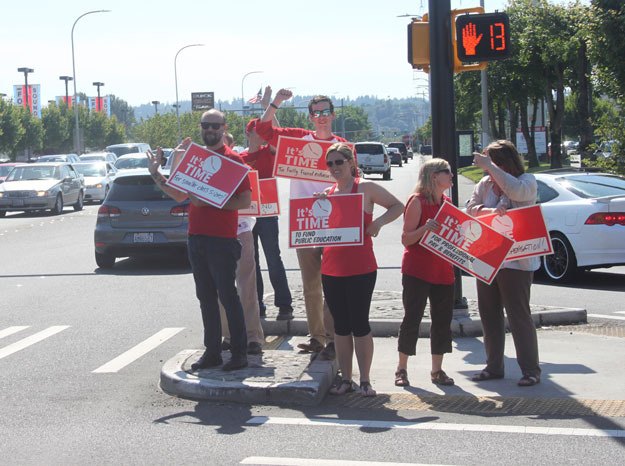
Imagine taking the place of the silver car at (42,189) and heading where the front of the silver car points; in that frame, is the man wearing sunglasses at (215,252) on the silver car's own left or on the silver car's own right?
on the silver car's own left

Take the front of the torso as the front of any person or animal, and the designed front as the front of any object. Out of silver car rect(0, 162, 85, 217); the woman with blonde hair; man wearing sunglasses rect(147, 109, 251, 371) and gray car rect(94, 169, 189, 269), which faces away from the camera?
gray car rect(94, 169, 189, 269)

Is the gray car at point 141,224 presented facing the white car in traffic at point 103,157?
yes

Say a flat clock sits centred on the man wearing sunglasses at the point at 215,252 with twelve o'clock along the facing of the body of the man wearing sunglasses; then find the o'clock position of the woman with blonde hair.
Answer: The woman with blonde hair is roughly at 8 o'clock from the man wearing sunglasses.

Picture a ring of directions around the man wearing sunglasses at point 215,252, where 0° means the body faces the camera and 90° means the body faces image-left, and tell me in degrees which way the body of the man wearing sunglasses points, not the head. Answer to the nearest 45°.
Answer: approximately 45°

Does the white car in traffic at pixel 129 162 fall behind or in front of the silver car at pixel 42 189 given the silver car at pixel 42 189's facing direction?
behind

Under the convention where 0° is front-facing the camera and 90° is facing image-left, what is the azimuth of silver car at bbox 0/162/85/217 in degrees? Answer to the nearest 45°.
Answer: approximately 45°

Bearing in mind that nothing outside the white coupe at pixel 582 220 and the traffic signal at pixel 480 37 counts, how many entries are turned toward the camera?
1

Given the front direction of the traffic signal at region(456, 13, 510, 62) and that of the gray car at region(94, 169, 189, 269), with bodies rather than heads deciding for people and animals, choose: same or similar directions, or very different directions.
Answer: very different directions

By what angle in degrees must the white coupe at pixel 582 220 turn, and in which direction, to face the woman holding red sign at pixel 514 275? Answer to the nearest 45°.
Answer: approximately 135° to its left

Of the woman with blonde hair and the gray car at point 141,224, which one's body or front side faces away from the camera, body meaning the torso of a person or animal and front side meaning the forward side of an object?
the gray car

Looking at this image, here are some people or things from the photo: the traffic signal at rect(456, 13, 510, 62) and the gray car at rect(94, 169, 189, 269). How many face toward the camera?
1

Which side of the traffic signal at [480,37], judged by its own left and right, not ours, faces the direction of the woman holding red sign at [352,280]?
front

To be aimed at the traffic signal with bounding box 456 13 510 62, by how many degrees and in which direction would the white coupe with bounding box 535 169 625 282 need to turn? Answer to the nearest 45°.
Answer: approximately 135° to its left

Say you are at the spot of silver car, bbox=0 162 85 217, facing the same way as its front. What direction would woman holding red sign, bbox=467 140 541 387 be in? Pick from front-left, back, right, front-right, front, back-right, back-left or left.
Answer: front-left

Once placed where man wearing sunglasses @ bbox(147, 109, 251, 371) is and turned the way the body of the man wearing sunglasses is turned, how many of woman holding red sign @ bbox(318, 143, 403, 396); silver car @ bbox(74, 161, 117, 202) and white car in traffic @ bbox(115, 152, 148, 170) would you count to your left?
1
